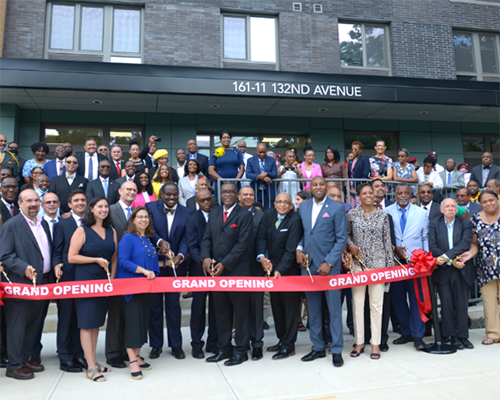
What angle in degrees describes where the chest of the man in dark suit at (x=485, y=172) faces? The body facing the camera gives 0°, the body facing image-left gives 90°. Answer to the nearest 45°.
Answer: approximately 0°

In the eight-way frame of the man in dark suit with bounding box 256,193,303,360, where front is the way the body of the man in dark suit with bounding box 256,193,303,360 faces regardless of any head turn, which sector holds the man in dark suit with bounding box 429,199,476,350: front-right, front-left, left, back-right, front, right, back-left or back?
back-left

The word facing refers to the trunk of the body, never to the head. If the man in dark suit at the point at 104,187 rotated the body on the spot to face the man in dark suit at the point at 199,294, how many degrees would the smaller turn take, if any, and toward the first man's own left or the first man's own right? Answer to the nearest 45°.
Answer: approximately 45° to the first man's own left

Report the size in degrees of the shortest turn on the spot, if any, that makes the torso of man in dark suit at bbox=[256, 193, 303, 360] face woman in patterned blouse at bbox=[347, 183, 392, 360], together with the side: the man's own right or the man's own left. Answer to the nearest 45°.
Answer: approximately 135° to the man's own left

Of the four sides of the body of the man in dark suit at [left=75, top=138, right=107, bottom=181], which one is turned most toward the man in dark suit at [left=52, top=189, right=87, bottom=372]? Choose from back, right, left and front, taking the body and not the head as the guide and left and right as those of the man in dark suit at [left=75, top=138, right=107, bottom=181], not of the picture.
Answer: front

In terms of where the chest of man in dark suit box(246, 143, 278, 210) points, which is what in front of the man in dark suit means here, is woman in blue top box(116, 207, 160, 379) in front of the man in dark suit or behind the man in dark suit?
in front

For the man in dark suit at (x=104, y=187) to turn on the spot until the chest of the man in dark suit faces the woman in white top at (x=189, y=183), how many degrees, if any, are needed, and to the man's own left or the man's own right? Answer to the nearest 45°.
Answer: approximately 90° to the man's own left

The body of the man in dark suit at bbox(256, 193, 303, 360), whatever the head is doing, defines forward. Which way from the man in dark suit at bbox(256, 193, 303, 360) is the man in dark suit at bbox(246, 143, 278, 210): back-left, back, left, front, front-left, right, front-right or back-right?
back-right

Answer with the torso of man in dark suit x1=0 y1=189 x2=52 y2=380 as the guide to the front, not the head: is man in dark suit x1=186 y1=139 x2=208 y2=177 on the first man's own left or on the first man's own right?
on the first man's own left

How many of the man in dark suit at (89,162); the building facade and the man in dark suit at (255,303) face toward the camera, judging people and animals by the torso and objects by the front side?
3

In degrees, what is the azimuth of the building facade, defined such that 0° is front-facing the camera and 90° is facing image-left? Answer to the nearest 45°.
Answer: approximately 0°
